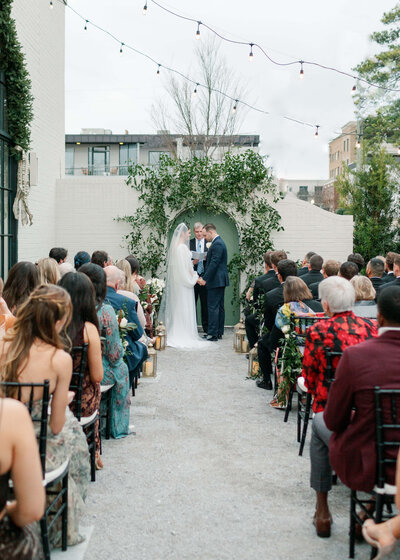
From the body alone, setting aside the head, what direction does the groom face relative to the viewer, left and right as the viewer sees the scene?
facing to the left of the viewer

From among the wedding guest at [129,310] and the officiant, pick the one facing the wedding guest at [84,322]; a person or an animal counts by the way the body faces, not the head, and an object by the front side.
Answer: the officiant

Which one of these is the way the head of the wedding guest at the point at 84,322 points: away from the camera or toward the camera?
away from the camera

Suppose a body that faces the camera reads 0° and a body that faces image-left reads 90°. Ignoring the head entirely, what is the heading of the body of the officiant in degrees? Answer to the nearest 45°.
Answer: approximately 0°

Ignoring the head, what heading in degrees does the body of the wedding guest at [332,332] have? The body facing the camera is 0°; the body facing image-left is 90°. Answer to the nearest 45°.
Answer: approximately 135°

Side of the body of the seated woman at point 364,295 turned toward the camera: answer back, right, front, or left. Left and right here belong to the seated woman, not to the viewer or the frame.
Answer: back

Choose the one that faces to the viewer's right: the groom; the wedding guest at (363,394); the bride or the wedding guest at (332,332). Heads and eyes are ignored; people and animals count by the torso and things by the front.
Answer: the bride

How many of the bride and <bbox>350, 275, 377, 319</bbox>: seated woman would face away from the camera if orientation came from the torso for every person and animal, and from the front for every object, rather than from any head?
1

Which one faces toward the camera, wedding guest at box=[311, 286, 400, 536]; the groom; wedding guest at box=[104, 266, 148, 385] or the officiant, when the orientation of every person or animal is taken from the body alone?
the officiant

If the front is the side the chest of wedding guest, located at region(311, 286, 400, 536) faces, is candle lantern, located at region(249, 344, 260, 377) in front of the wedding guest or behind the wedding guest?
in front

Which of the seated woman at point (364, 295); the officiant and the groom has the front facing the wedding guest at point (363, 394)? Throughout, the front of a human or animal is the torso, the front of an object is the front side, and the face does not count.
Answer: the officiant

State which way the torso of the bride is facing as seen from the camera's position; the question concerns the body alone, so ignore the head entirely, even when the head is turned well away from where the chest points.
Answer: to the viewer's right

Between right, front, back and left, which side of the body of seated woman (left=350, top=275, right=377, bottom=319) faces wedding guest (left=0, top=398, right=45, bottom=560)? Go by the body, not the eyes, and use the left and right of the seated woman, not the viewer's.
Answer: back

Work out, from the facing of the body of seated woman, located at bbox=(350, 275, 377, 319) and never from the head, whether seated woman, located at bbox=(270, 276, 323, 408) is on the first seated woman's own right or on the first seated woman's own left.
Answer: on the first seated woman's own left
